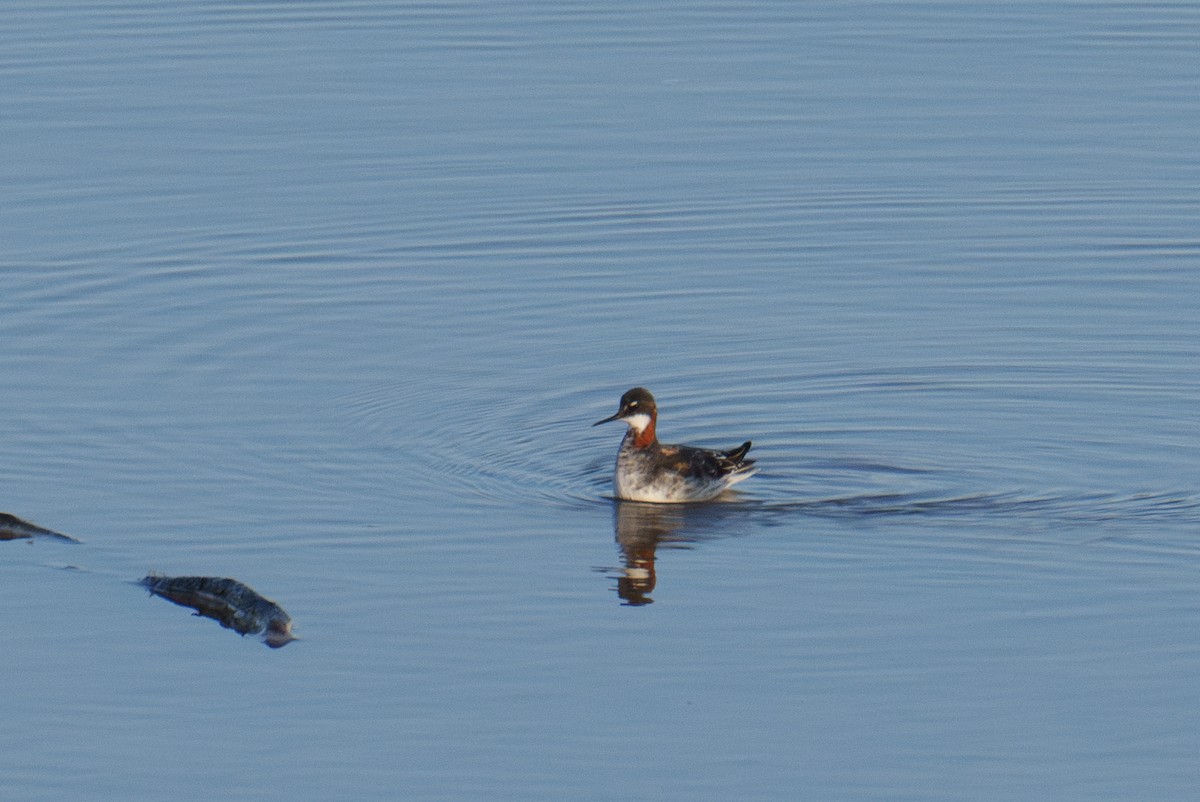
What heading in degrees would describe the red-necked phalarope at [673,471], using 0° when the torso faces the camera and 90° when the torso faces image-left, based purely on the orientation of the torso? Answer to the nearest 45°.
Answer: approximately 90°

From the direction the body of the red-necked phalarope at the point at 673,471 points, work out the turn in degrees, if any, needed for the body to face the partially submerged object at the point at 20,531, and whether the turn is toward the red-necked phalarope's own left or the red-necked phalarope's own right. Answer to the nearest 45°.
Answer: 0° — it already faces it
